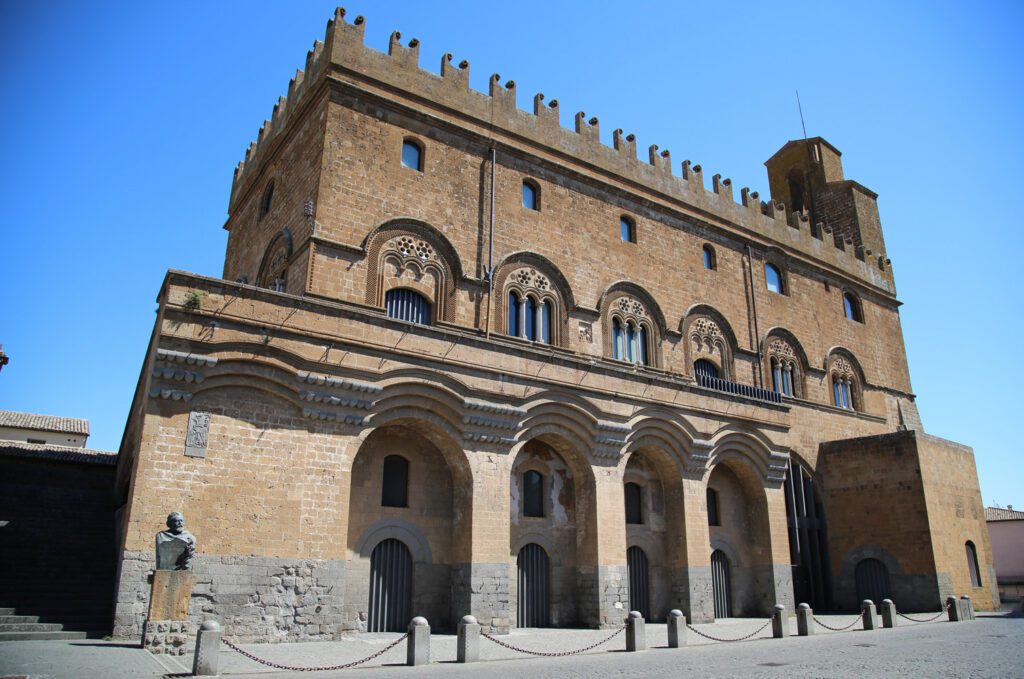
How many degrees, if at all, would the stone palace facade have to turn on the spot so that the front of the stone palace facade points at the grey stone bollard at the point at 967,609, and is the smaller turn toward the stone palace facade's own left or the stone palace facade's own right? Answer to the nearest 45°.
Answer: approximately 45° to the stone palace facade's own left

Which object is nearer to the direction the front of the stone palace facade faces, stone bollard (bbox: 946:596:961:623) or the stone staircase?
the stone bollard

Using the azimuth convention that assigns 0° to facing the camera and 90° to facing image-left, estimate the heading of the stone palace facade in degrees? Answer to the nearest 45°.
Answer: approximately 315°

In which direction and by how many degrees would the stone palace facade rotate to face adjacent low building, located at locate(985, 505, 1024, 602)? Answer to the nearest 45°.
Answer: approximately 90° to its left

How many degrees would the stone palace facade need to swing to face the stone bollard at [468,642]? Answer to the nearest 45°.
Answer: approximately 45° to its right

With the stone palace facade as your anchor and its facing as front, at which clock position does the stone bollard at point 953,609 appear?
The stone bollard is roughly at 10 o'clock from the stone palace facade.

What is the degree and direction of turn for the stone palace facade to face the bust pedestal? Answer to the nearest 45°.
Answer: approximately 90° to its right

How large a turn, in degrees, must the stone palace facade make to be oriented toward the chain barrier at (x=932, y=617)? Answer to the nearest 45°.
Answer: approximately 45° to its left

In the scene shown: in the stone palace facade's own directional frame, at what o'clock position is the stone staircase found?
The stone staircase is roughly at 3 o'clock from the stone palace facade.
